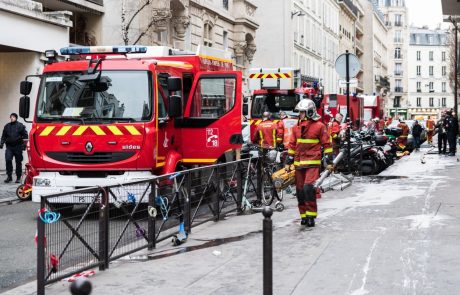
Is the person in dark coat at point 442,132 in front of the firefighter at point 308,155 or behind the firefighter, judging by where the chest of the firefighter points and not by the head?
behind

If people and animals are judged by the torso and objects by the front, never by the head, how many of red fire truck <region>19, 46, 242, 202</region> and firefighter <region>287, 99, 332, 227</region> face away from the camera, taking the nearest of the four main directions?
0

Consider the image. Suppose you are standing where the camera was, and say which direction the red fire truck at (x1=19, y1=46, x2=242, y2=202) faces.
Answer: facing the viewer and to the left of the viewer

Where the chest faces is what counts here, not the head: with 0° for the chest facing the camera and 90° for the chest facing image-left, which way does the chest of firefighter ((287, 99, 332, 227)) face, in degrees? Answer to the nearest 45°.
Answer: approximately 45°

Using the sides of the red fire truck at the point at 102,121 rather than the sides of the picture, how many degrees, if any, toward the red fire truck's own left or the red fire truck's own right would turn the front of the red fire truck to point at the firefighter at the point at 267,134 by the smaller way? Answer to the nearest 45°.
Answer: approximately 180°

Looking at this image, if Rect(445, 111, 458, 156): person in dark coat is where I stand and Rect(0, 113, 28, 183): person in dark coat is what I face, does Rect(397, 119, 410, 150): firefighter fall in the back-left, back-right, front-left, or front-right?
back-right

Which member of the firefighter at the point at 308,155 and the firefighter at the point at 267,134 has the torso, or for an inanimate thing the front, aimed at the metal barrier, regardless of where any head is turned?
the firefighter at the point at 308,155

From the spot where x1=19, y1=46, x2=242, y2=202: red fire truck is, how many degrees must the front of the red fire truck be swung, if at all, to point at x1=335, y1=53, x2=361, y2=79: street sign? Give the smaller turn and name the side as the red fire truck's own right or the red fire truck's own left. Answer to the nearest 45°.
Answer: approximately 180°

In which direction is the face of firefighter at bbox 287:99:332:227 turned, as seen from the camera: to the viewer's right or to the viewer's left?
to the viewer's left
